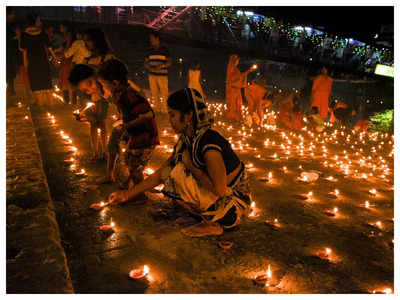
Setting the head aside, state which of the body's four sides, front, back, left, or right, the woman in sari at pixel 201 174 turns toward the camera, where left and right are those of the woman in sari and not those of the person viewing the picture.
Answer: left

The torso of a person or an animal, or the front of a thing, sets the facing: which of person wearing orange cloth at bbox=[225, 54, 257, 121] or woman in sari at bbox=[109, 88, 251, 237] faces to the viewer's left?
the woman in sari

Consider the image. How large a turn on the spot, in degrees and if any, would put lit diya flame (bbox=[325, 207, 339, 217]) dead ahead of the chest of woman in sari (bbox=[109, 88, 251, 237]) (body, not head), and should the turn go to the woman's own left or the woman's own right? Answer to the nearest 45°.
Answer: approximately 135° to the woman's own right

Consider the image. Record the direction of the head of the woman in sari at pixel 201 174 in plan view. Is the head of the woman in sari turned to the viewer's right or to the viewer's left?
to the viewer's left

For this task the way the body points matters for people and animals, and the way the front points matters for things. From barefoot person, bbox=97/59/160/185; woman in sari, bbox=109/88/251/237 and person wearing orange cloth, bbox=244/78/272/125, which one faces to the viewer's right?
the person wearing orange cloth

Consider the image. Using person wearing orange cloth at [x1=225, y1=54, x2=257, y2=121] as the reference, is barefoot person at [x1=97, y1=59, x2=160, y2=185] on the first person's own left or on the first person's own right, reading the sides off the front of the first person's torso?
on the first person's own right

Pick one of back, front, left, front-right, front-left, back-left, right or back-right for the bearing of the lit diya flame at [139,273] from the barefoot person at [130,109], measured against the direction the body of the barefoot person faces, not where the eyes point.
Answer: left

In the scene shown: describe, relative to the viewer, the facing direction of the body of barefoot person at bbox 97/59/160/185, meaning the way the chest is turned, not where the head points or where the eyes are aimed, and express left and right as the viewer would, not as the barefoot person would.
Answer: facing to the left of the viewer

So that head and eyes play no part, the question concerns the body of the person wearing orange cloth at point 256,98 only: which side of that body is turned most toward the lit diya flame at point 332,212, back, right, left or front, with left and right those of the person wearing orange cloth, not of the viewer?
right

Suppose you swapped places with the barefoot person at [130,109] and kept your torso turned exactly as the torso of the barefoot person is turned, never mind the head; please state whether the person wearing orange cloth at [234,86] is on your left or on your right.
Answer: on your right

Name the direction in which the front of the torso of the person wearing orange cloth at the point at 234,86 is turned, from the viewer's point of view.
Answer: to the viewer's right
